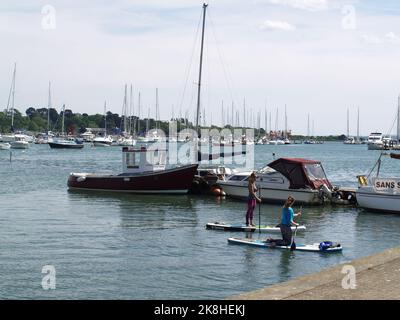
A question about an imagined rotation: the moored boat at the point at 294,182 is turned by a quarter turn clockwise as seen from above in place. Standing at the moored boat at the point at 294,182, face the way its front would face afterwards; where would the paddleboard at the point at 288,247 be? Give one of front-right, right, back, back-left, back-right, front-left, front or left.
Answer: back-right

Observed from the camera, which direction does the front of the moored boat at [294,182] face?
facing away from the viewer and to the left of the viewer

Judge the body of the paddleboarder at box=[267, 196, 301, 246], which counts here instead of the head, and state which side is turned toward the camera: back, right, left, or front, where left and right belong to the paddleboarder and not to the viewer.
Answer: right

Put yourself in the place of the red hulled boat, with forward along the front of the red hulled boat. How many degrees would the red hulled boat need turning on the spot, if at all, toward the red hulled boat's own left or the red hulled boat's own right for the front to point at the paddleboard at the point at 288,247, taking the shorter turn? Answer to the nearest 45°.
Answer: approximately 90° to the red hulled boat's own right

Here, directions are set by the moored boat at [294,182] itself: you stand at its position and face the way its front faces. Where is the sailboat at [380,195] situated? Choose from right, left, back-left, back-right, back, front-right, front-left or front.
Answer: back

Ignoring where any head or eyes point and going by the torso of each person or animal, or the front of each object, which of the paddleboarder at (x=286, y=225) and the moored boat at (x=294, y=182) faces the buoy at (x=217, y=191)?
the moored boat

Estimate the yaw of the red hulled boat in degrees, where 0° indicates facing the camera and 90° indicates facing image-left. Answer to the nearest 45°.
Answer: approximately 270°
